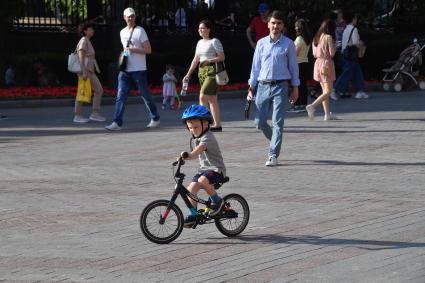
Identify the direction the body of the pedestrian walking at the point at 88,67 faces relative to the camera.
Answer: to the viewer's right

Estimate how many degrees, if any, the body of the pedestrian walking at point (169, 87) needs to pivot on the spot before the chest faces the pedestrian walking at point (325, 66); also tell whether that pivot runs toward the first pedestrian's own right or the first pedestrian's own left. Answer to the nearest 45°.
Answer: approximately 45° to the first pedestrian's own left

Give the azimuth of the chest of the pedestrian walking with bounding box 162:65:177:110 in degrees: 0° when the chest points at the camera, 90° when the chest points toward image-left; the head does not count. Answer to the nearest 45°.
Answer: approximately 0°
